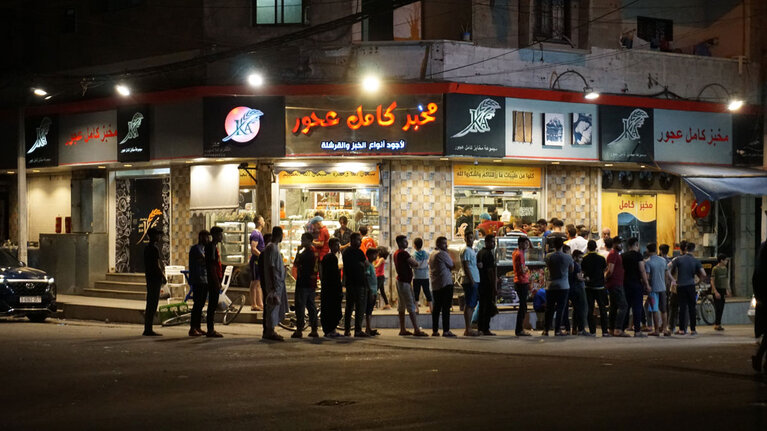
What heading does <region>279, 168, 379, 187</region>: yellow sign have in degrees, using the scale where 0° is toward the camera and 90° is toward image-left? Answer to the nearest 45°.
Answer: approximately 0°

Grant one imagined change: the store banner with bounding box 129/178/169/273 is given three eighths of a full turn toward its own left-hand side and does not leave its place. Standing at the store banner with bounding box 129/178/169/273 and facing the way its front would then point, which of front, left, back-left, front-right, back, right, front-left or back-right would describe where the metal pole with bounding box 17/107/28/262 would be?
back-left
